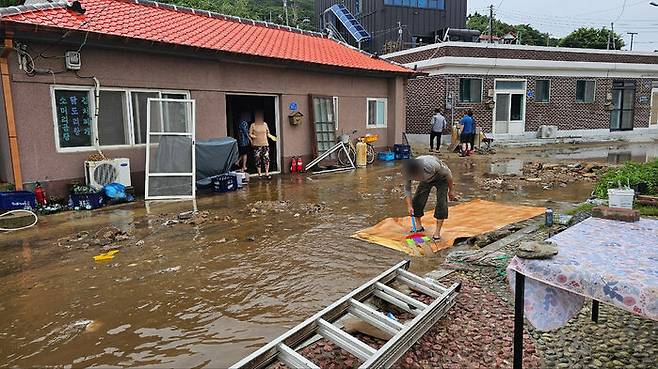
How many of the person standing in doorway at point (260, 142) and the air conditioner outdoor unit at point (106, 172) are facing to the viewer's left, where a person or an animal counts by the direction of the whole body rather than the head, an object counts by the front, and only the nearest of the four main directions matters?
0

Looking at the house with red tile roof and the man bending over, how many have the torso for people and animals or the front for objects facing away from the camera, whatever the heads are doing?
0

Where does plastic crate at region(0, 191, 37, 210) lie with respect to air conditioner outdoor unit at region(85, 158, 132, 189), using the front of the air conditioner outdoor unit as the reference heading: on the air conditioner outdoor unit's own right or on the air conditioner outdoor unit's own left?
on the air conditioner outdoor unit's own right

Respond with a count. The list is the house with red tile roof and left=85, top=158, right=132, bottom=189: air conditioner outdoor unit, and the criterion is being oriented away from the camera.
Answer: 0

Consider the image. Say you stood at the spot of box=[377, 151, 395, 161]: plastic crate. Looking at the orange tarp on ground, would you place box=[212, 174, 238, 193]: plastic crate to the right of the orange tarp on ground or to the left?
right

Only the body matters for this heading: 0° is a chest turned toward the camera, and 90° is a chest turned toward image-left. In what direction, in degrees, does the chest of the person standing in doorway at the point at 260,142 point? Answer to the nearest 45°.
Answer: approximately 0°

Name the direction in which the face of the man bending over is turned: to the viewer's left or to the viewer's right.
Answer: to the viewer's left

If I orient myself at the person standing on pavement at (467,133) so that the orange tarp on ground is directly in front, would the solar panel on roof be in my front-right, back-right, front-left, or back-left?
back-right
